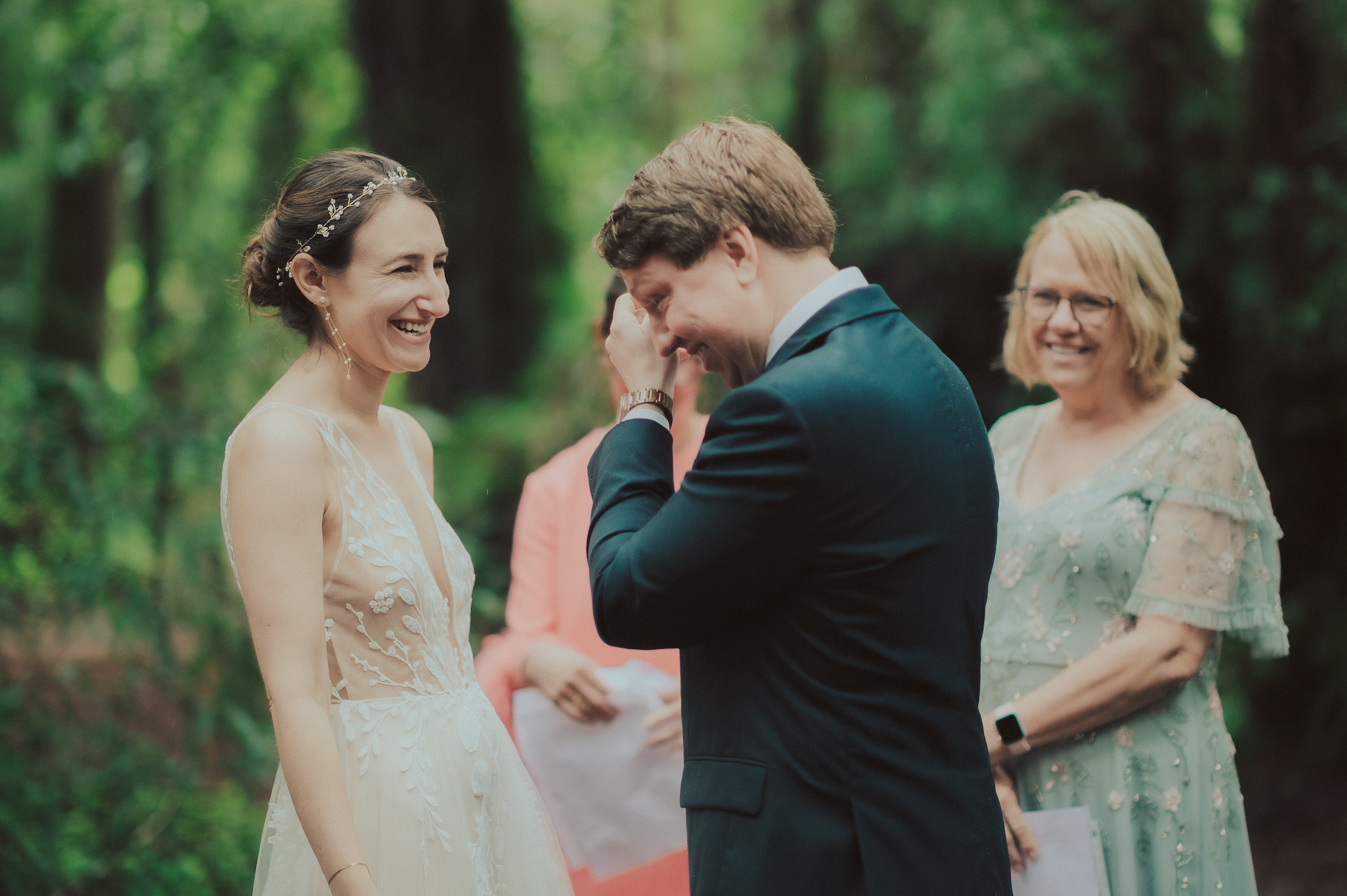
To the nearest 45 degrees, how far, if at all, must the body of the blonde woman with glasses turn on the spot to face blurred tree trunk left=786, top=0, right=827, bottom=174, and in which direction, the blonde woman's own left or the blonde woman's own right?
approximately 135° to the blonde woman's own right

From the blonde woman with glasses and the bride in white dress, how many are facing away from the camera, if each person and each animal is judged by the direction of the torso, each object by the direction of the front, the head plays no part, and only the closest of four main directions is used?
0

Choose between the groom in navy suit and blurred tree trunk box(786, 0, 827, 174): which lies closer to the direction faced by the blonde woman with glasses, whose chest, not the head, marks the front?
the groom in navy suit

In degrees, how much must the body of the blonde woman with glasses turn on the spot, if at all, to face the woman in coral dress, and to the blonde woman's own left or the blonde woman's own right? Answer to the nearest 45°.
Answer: approximately 45° to the blonde woman's own right

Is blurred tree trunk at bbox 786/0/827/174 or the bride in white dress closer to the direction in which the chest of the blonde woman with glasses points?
the bride in white dress

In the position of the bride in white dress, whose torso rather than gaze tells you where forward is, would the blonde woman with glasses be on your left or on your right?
on your left

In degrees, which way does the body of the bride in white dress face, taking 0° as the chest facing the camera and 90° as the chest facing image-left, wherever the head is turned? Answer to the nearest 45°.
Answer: approximately 315°

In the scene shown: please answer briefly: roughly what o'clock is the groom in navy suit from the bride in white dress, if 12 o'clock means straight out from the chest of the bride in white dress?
The groom in navy suit is roughly at 12 o'clock from the bride in white dress.

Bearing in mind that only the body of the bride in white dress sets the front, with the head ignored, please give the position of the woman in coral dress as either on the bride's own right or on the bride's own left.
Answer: on the bride's own left

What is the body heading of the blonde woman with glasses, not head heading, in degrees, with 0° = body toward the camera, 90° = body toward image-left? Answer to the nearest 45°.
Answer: approximately 45°
